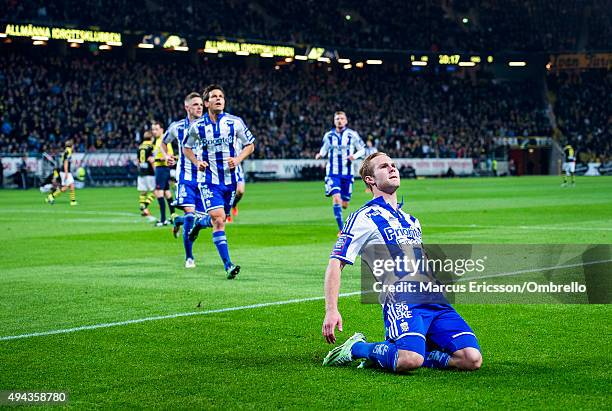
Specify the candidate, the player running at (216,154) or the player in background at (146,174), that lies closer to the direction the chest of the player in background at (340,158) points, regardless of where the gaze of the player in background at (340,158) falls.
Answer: the player running

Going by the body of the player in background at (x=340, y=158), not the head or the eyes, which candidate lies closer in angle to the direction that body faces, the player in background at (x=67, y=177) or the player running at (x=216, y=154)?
the player running

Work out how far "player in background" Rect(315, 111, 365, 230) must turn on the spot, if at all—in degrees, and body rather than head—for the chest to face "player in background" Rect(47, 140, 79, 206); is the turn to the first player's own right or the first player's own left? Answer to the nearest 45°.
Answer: approximately 135° to the first player's own right

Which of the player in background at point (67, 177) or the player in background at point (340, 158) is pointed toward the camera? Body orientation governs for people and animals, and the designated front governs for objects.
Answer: the player in background at point (340, 158)

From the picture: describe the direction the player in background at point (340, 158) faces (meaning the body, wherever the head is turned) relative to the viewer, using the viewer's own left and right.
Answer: facing the viewer

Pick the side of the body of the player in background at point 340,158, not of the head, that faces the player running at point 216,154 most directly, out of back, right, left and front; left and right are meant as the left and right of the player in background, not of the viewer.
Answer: front

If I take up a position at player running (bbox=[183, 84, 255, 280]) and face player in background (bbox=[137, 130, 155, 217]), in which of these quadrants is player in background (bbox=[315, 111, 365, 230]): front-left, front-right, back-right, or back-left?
front-right

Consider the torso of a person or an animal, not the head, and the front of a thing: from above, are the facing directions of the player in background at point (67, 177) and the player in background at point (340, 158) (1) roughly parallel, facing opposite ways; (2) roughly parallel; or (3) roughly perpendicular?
roughly perpendicular

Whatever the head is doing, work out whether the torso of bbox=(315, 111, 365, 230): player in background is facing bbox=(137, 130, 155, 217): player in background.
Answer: no
